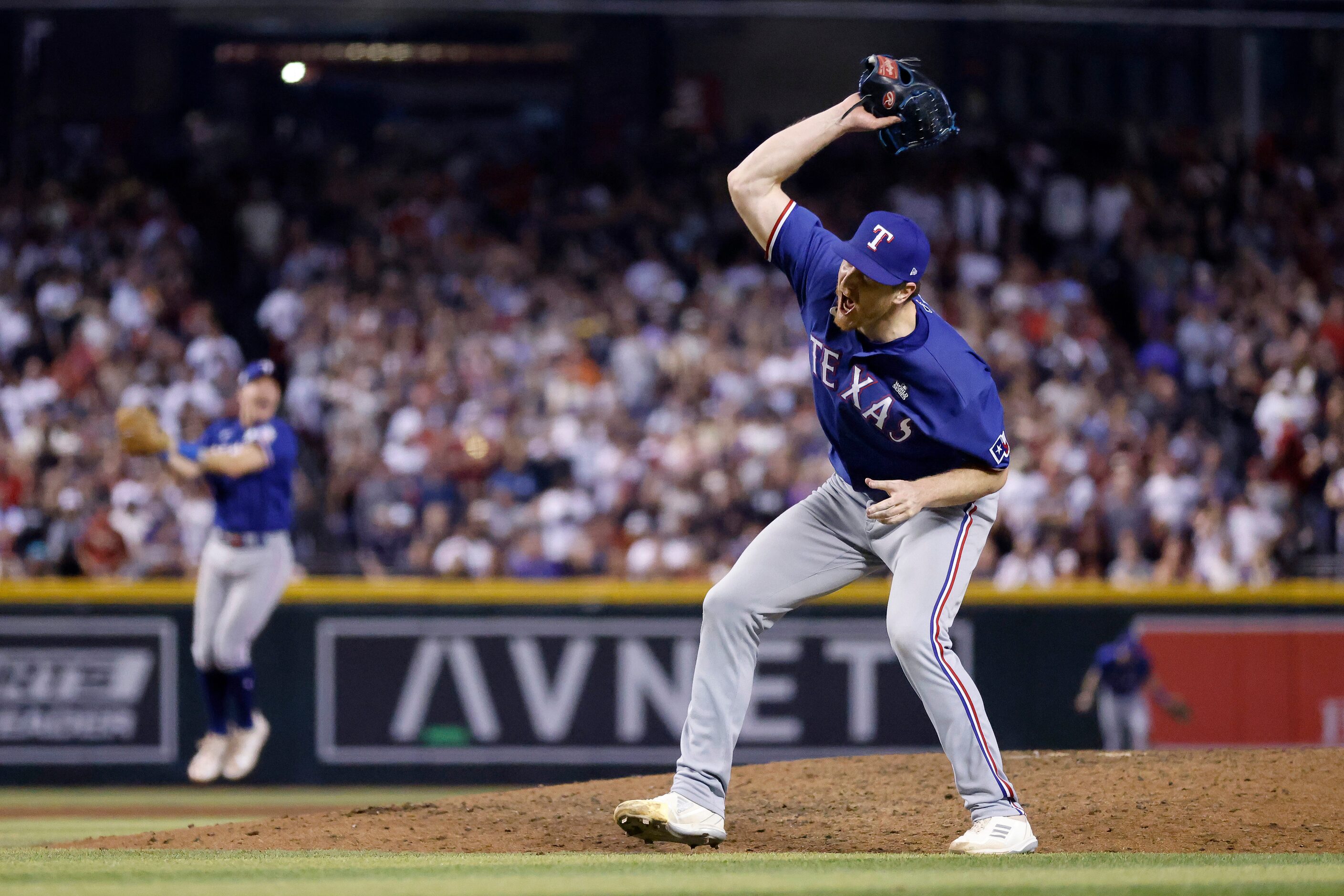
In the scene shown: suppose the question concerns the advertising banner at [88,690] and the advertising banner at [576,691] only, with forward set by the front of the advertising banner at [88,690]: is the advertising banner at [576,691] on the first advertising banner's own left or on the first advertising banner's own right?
on the first advertising banner's own left

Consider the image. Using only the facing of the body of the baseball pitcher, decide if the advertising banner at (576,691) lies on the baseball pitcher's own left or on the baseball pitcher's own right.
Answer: on the baseball pitcher's own right

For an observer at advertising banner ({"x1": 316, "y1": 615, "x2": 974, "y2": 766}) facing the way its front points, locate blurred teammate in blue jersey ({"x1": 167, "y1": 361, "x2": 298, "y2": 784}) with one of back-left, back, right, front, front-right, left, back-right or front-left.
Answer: front-right

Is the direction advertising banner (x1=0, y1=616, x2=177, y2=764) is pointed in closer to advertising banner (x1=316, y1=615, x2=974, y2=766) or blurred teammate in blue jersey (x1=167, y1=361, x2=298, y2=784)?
the blurred teammate in blue jersey

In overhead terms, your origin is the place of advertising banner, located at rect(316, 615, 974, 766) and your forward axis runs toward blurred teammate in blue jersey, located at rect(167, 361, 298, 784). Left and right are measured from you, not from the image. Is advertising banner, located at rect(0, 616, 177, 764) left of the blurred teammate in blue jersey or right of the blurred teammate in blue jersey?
right

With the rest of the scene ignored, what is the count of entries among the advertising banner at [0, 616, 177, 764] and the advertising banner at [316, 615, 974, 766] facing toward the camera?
2

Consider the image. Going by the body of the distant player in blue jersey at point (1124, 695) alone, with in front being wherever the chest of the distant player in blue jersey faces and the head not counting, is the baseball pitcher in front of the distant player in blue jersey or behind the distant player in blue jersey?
in front

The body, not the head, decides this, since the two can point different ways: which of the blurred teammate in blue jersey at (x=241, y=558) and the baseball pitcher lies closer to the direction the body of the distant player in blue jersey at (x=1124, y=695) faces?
the baseball pitcher

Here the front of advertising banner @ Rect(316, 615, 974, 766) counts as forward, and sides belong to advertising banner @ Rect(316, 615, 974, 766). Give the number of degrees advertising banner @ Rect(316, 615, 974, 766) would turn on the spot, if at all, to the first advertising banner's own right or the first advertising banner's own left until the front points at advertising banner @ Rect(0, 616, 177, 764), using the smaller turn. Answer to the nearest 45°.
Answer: approximately 90° to the first advertising banner's own right

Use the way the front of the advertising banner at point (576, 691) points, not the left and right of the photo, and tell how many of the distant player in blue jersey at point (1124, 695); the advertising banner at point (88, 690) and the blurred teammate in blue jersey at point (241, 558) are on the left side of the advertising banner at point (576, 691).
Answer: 1

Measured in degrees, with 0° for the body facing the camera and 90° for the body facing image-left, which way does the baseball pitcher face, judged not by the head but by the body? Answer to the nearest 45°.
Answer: approximately 45°
